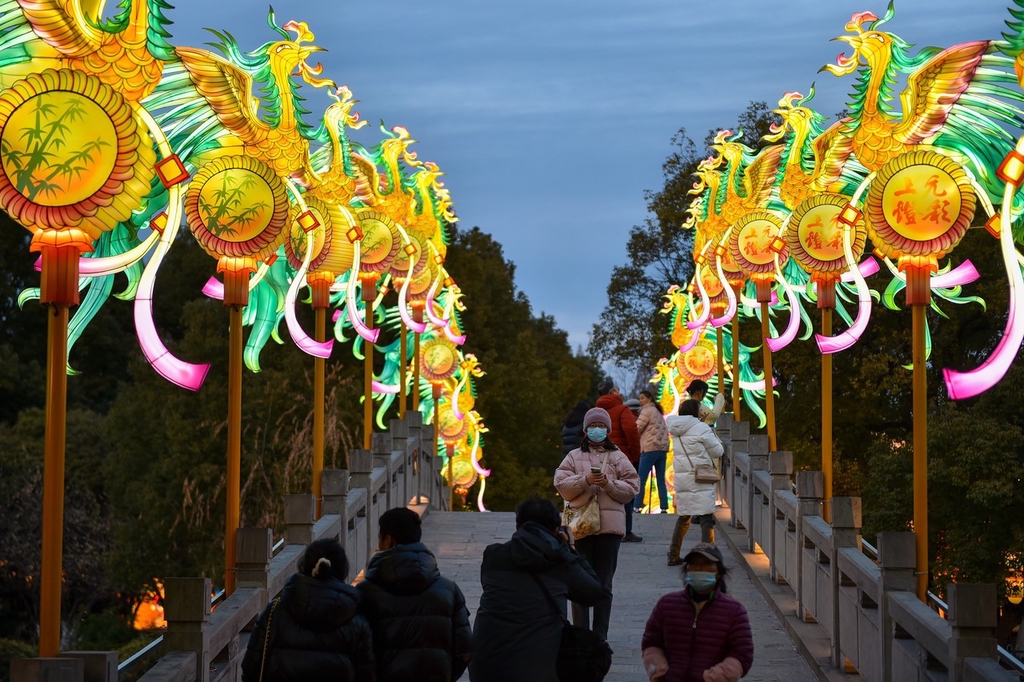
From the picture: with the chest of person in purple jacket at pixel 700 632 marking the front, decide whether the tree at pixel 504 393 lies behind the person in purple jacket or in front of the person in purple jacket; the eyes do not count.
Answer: behind

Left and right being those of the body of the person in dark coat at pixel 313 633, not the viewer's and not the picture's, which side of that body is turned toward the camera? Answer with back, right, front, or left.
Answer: back

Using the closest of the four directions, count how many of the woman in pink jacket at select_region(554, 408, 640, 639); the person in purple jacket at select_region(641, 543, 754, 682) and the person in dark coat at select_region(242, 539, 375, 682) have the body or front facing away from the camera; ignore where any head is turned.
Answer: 1

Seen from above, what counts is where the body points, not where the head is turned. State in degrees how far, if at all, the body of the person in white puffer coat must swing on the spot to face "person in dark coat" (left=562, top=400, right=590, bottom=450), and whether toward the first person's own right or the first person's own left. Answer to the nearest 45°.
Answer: approximately 90° to the first person's own left

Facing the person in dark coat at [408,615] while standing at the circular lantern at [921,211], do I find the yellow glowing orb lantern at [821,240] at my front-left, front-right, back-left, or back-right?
back-right

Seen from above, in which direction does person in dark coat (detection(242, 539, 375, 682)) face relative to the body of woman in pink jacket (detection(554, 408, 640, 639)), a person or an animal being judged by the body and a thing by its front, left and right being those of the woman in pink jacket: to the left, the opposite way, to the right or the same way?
the opposite way

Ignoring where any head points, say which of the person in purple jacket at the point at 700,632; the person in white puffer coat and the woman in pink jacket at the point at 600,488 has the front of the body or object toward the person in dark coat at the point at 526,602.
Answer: the woman in pink jacket

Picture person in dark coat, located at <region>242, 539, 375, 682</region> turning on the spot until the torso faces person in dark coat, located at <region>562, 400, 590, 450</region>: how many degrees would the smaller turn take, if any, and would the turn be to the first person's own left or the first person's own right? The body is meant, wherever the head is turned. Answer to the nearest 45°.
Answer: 0° — they already face them
